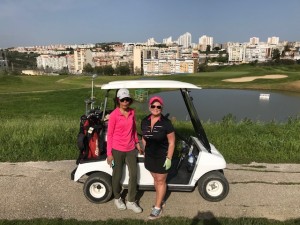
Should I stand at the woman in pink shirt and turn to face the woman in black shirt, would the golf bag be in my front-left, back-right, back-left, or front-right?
back-left

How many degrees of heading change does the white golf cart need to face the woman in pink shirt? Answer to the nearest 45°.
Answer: approximately 135° to its right

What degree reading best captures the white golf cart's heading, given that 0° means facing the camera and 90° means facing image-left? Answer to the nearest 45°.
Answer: approximately 270°
